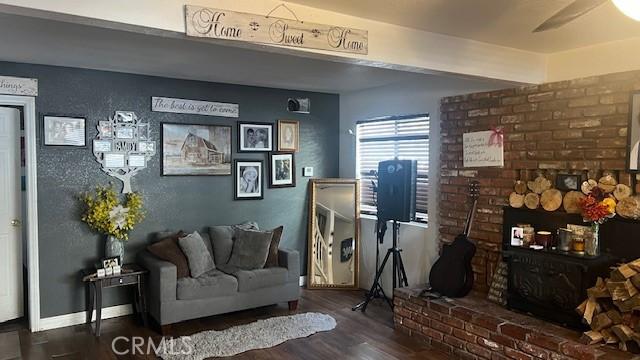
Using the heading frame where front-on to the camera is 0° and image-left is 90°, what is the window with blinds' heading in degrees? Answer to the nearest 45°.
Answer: approximately 45°

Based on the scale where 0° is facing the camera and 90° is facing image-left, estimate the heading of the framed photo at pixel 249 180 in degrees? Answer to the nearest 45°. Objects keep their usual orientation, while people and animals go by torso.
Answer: approximately 0°

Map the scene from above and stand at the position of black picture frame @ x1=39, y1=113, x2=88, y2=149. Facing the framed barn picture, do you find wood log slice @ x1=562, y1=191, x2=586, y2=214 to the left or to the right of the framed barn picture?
right

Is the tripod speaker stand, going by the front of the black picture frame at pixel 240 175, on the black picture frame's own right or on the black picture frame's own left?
on the black picture frame's own left

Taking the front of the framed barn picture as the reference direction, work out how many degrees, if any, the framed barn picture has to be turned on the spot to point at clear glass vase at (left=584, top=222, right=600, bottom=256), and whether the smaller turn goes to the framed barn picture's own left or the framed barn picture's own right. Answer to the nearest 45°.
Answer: approximately 45° to the framed barn picture's own left

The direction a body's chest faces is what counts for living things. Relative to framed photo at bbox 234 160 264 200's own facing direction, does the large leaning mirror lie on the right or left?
on its left
